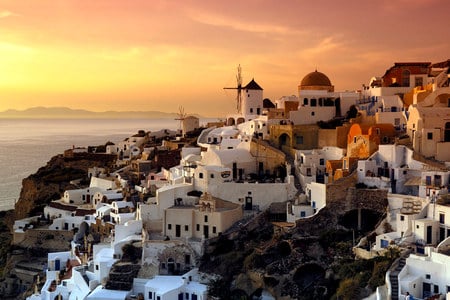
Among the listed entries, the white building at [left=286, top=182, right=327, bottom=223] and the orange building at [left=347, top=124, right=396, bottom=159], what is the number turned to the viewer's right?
0

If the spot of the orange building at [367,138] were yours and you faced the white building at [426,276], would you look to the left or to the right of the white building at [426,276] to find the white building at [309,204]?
right

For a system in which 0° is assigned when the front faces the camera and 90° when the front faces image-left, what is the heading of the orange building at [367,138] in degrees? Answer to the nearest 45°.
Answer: approximately 45°

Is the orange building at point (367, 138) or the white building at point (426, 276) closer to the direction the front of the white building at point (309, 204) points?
the white building

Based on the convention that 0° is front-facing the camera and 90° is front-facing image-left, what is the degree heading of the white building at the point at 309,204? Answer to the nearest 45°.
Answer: approximately 45°

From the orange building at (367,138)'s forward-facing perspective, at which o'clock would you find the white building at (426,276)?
The white building is roughly at 10 o'clock from the orange building.
